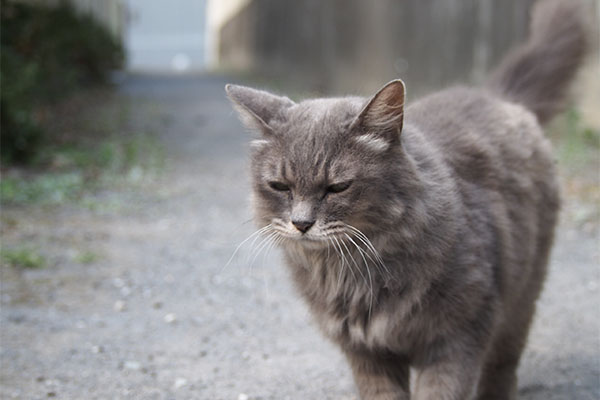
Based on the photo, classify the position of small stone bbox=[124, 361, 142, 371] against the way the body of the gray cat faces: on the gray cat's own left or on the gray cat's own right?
on the gray cat's own right

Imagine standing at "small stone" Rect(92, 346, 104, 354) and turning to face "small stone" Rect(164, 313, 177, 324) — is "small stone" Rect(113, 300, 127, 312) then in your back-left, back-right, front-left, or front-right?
front-left

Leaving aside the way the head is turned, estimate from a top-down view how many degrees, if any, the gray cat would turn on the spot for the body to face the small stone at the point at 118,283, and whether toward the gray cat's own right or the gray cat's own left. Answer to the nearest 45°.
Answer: approximately 90° to the gray cat's own right

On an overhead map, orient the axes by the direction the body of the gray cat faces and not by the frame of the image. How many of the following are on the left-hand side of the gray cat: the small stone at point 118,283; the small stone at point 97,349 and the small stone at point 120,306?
0

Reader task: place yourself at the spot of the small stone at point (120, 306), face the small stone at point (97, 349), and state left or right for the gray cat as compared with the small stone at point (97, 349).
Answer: left

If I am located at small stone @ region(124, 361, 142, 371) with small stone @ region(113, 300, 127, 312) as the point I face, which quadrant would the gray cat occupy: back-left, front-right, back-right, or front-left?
back-right

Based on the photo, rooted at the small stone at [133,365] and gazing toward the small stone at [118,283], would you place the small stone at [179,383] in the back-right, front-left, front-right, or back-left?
back-right

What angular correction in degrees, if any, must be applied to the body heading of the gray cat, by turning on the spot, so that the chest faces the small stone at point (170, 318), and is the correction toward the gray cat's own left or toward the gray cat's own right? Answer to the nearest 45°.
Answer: approximately 90° to the gray cat's own right

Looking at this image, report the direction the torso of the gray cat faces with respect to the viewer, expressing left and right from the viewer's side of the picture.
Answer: facing the viewer and to the left of the viewer

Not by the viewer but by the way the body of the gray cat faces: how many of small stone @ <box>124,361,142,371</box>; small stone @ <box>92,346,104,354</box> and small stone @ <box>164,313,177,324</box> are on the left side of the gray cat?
0

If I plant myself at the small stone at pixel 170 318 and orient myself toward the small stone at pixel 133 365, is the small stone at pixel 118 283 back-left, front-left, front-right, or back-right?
back-right
